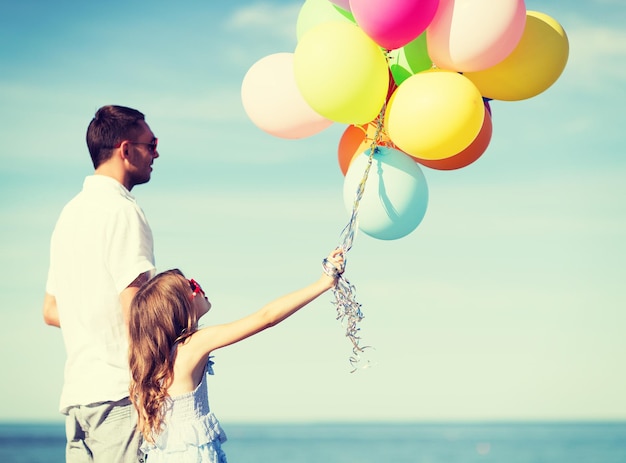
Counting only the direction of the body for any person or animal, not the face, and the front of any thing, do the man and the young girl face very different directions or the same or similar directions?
same or similar directions

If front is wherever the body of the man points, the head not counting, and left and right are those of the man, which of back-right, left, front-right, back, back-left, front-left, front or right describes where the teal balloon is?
front-right

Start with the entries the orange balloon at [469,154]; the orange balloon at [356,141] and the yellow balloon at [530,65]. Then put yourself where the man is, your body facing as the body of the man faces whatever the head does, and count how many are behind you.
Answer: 0

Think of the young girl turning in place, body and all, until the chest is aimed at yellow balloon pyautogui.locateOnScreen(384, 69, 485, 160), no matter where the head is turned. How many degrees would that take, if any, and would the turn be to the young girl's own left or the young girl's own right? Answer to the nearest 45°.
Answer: approximately 45° to the young girl's own right

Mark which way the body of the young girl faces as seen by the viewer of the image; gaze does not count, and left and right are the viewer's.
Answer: facing away from the viewer and to the right of the viewer

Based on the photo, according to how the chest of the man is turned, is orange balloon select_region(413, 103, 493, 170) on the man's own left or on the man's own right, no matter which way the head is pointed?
on the man's own right

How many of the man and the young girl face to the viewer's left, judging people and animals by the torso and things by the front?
0

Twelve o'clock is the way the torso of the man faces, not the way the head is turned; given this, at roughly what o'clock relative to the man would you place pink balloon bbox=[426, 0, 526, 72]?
The pink balloon is roughly at 2 o'clock from the man.

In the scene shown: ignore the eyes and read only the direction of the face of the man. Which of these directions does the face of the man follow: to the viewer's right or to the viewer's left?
to the viewer's right

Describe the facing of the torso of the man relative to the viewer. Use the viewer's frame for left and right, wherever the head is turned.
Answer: facing away from the viewer and to the right of the viewer

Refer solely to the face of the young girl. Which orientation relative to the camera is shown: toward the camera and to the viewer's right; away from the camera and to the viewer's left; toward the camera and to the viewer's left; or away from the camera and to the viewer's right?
away from the camera and to the viewer's right

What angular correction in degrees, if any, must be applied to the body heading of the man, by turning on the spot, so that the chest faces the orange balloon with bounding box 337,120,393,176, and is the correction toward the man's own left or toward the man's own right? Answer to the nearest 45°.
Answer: approximately 45° to the man's own right

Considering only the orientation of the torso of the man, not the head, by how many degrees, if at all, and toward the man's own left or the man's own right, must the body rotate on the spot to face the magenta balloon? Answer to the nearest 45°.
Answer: approximately 90° to the man's own right
